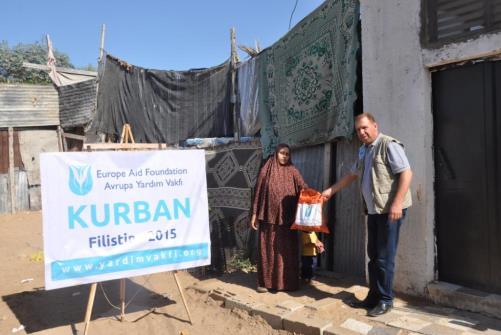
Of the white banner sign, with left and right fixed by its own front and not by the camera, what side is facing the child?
left

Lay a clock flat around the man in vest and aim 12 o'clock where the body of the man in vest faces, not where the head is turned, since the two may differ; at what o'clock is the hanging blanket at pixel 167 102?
The hanging blanket is roughly at 3 o'clock from the man in vest.

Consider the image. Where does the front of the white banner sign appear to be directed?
toward the camera

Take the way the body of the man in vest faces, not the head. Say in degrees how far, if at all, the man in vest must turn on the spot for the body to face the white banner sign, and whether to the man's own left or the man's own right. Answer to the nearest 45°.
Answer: approximately 45° to the man's own right

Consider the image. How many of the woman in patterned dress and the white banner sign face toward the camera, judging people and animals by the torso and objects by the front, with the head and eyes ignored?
2

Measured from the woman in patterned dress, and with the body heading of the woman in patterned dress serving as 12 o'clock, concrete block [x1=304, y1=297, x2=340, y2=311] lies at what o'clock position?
The concrete block is roughly at 11 o'clock from the woman in patterned dress.

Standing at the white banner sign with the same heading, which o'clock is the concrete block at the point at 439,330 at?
The concrete block is roughly at 10 o'clock from the white banner sign.

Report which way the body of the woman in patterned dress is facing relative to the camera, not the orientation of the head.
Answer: toward the camera

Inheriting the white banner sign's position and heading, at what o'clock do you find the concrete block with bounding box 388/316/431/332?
The concrete block is roughly at 10 o'clock from the white banner sign.

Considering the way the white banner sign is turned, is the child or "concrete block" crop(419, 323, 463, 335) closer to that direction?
the concrete block

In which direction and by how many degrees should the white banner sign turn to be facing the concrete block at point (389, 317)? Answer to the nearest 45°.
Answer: approximately 45° to its left

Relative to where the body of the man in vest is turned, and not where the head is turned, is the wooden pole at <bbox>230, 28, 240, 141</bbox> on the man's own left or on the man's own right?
on the man's own right
